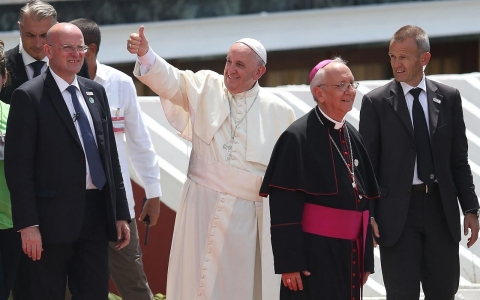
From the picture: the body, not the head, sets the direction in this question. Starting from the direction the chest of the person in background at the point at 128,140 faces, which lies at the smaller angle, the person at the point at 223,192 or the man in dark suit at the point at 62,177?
the man in dark suit

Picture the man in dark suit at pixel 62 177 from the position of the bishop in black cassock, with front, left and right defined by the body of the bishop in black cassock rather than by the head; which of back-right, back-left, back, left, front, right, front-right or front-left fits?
back-right

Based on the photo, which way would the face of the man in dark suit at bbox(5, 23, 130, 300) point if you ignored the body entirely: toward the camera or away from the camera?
toward the camera

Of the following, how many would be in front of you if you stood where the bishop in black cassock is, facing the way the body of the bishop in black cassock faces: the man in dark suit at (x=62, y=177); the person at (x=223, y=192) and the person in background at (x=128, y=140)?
0

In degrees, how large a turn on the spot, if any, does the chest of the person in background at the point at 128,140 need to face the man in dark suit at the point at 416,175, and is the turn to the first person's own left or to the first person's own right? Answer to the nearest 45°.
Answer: approximately 135° to the first person's own left

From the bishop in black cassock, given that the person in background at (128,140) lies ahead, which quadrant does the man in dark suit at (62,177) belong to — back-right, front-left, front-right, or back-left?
front-left

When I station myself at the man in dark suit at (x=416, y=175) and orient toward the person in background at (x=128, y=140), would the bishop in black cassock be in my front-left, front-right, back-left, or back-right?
front-left

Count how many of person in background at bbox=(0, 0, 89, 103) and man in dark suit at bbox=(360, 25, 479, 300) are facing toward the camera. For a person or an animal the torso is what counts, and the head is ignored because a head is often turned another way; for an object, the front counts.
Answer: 2

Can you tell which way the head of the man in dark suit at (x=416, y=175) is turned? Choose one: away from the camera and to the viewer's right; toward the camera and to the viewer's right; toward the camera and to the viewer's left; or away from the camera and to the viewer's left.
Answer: toward the camera and to the viewer's left

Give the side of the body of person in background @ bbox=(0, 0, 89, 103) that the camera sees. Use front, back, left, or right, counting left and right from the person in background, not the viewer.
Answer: front

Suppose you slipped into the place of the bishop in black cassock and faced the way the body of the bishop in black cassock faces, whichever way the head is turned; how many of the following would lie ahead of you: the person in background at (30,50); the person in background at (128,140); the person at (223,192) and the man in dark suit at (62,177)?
0
